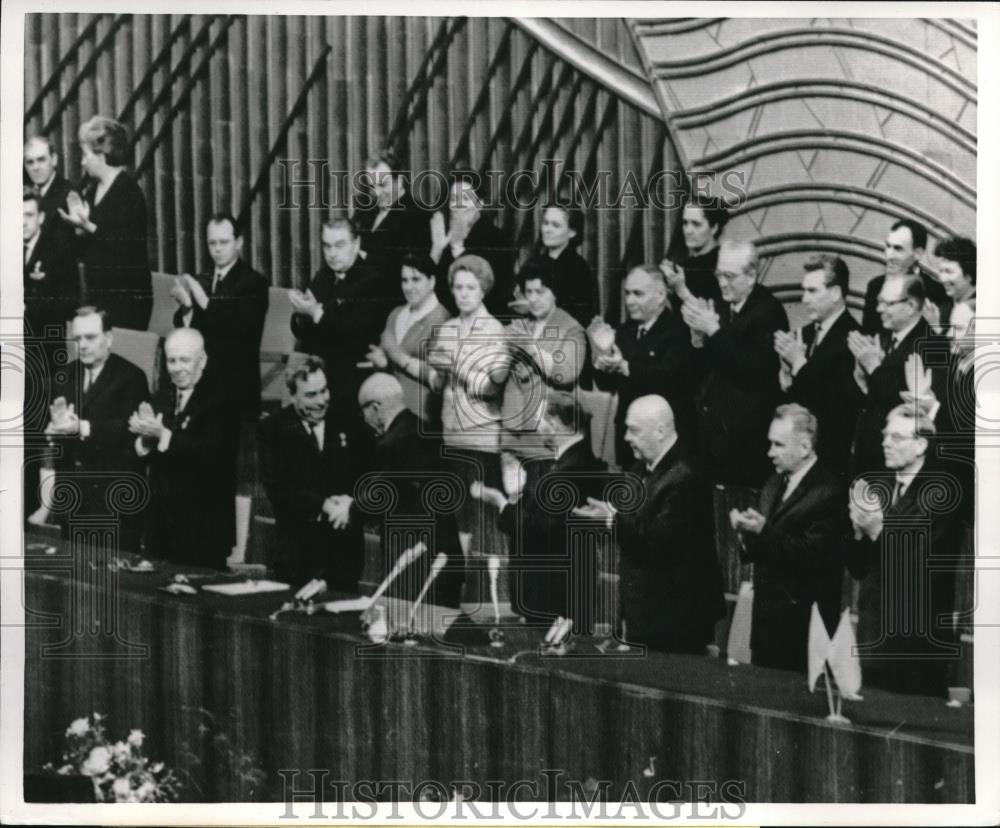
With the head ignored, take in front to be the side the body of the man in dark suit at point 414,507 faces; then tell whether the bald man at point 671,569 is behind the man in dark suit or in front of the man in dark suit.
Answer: behind

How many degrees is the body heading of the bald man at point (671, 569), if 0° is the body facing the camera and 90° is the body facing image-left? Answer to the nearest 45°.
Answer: approximately 90°
